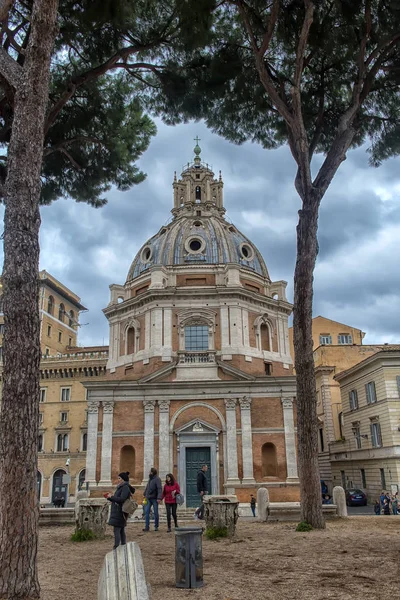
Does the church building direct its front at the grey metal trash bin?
yes

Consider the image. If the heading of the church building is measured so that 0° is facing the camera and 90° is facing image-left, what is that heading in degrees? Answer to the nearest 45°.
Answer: approximately 0°

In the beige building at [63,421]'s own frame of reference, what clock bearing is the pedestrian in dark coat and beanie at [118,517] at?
The pedestrian in dark coat and beanie is roughly at 12 o'clock from the beige building.

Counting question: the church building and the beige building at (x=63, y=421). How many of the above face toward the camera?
2

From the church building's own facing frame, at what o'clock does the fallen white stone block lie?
The fallen white stone block is roughly at 12 o'clock from the church building.

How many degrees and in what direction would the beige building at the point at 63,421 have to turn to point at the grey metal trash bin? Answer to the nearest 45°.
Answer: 0° — it already faces it

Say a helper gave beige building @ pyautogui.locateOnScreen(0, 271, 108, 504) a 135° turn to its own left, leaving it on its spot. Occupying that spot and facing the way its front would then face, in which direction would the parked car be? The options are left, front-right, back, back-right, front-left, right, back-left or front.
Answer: right

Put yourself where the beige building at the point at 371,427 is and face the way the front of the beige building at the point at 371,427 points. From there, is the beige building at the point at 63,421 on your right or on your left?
on your right

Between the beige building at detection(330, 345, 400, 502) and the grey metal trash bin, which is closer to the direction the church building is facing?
the grey metal trash bin

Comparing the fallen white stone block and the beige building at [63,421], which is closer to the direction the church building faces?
the fallen white stone block
